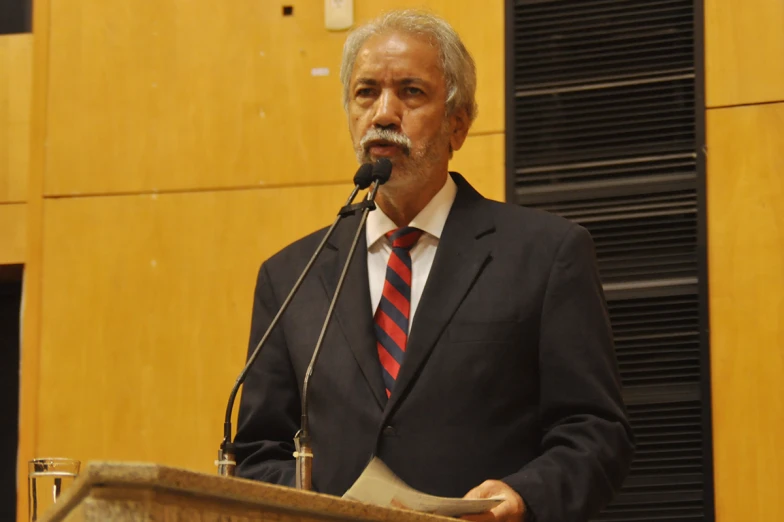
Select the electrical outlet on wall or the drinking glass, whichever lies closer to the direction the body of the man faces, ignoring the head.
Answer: the drinking glass

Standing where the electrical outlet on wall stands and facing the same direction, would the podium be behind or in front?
in front

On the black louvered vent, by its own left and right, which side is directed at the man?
front

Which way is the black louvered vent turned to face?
toward the camera

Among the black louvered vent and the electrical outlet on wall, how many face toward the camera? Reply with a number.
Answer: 2

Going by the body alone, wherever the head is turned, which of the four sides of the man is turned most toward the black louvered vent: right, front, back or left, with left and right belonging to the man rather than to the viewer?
back

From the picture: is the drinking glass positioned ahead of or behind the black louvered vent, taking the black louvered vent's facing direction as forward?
ahead

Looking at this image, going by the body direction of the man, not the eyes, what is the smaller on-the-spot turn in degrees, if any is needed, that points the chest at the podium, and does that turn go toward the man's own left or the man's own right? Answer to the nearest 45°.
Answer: approximately 45° to the man's own left

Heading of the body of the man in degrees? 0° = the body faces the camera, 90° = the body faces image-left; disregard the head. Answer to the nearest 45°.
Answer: approximately 45°

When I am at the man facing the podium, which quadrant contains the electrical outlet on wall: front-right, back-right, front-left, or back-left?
back-right

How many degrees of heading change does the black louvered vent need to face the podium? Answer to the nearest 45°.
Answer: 0° — it already faces it

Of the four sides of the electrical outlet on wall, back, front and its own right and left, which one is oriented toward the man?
front

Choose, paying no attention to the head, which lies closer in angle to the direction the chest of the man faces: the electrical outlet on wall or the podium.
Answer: the podium

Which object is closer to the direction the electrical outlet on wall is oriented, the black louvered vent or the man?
the man
